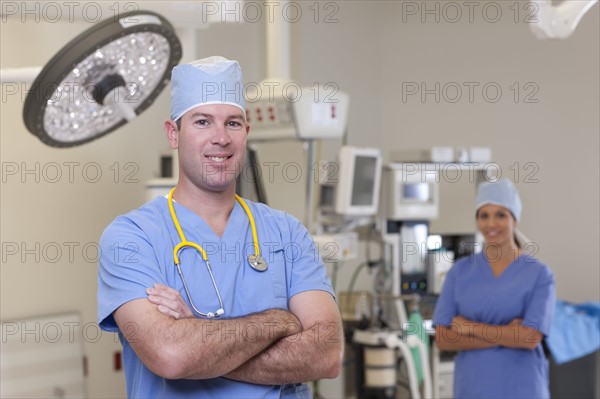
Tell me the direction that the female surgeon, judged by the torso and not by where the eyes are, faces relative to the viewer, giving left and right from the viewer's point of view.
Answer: facing the viewer

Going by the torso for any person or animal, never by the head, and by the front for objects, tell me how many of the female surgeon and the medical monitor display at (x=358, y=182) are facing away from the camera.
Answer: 0

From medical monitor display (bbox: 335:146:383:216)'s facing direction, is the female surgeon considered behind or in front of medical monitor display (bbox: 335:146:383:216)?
in front

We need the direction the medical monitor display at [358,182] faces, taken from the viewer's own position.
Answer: facing the viewer and to the right of the viewer

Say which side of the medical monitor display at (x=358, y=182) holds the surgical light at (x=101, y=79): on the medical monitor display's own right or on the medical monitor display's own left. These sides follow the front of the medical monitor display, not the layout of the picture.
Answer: on the medical monitor display's own right

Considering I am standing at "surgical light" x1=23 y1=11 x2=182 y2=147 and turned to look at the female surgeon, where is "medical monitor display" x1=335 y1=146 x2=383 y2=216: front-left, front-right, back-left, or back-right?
front-left

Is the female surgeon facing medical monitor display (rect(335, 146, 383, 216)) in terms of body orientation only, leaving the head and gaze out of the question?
no

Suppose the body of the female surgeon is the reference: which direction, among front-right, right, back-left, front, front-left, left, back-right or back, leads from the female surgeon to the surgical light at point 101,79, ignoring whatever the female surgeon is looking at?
front-right
